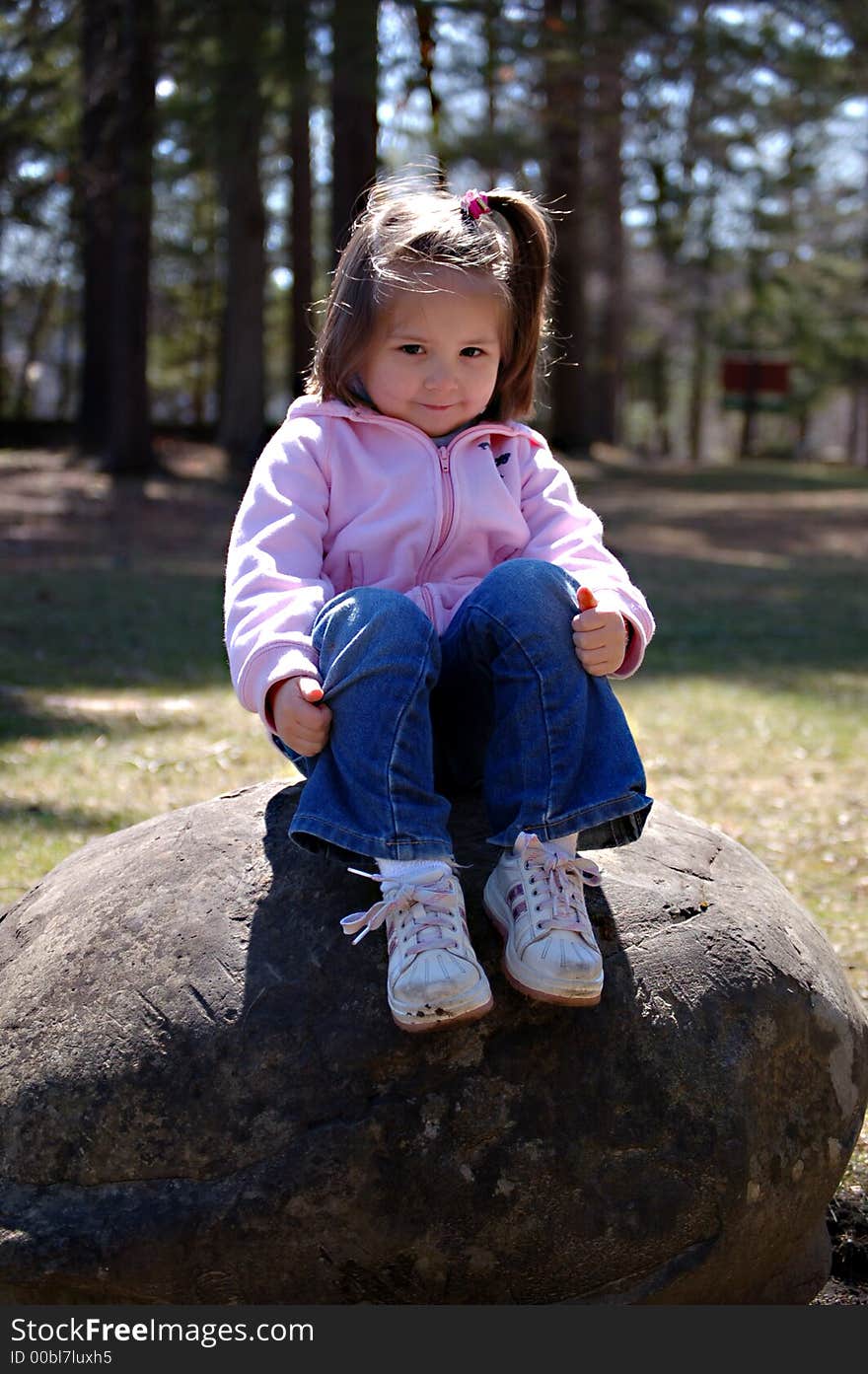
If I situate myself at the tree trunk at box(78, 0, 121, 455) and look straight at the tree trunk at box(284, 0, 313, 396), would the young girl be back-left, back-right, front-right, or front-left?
back-right

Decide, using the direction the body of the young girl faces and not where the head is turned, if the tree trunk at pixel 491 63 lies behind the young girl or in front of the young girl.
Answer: behind

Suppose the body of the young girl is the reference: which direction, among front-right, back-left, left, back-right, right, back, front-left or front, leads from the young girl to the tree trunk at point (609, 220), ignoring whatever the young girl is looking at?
back

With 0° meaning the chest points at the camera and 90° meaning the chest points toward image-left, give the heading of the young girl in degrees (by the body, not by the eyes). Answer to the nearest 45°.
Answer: approximately 0°

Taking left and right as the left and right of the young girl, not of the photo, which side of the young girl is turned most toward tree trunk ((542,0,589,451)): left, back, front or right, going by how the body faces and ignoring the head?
back

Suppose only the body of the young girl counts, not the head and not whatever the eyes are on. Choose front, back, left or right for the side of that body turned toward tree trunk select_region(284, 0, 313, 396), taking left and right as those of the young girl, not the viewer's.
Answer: back

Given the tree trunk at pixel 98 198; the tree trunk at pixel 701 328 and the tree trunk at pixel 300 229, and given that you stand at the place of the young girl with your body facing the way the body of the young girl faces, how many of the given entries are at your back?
3

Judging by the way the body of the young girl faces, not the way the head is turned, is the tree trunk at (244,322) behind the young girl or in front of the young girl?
behind

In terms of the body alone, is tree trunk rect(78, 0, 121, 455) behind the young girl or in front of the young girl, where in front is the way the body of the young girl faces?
behind
